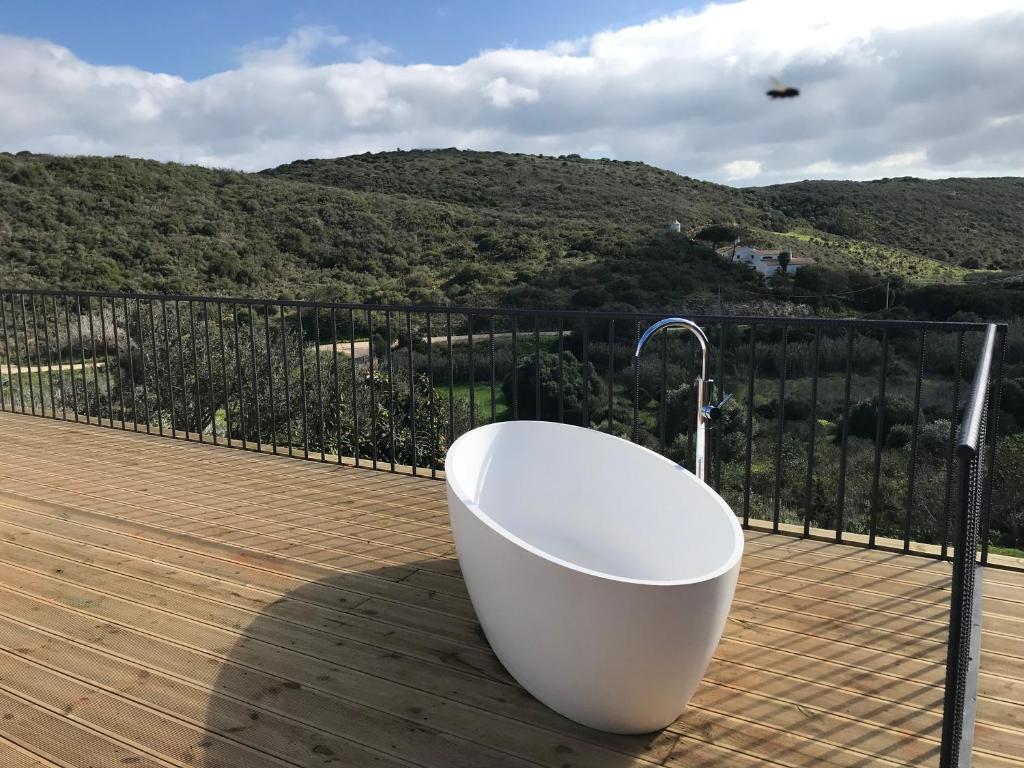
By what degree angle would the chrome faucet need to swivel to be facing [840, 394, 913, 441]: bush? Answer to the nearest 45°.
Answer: approximately 90° to its right

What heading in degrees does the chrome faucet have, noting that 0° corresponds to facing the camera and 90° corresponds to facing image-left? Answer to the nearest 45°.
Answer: approximately 90°

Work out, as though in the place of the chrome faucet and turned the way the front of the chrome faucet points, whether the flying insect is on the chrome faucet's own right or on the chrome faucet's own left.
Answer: on the chrome faucet's own left

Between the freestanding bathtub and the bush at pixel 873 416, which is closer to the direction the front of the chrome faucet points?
the freestanding bathtub

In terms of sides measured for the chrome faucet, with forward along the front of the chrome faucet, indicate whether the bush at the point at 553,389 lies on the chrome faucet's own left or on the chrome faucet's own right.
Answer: on the chrome faucet's own right

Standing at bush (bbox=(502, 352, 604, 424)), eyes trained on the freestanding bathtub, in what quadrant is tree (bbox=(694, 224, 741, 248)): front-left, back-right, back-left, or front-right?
back-left

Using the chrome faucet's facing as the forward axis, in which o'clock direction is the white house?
The white house is roughly at 3 o'clock from the chrome faucet.
